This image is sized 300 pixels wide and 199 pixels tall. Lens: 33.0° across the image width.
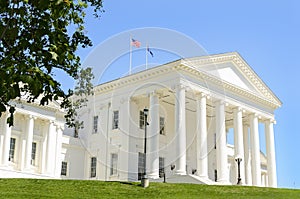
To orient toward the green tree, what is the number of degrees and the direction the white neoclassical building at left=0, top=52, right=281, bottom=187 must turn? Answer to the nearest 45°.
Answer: approximately 45° to its right

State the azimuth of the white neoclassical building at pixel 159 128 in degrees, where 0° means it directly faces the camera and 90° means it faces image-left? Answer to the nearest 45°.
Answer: approximately 315°
